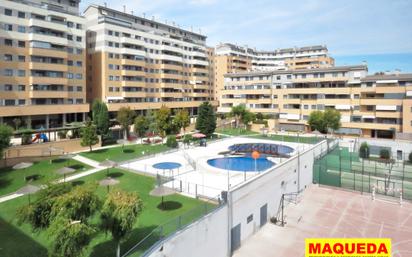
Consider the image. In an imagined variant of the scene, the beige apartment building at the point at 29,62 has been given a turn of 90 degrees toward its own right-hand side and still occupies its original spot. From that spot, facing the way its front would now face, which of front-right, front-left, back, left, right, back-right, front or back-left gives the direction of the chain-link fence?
left

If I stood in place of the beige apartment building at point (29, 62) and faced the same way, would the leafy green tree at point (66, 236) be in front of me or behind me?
in front

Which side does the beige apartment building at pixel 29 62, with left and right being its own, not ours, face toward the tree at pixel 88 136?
front

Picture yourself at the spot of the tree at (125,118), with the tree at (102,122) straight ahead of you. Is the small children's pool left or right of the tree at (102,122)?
left

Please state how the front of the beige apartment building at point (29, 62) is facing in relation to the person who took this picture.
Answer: facing the viewer and to the right of the viewer

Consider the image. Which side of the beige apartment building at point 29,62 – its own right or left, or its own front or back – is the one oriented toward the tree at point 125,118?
left

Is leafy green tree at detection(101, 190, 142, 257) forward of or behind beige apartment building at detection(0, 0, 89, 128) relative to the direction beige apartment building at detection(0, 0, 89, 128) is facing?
forward
